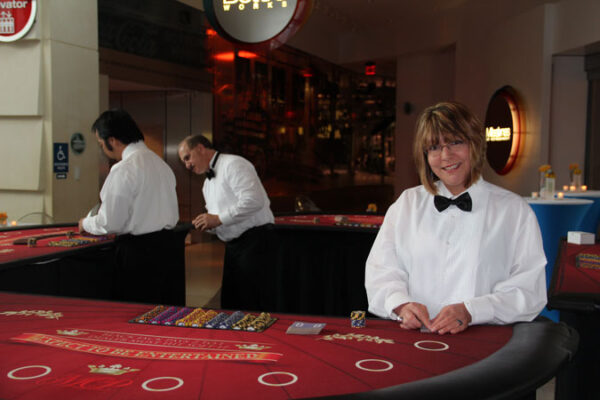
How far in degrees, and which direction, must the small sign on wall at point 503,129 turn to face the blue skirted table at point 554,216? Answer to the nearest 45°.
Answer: approximately 45° to its left

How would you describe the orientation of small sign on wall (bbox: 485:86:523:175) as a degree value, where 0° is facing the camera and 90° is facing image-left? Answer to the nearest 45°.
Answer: approximately 45°

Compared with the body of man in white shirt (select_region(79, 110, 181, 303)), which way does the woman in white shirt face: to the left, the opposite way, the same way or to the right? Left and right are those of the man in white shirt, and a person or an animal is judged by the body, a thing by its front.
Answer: to the left

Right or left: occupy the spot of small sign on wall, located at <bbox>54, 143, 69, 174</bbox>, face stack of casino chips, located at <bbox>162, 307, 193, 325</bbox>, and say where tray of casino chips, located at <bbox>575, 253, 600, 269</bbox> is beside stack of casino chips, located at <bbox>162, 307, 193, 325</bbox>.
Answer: left

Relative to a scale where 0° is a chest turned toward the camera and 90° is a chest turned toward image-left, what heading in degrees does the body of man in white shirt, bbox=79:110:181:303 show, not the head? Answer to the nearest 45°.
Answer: approximately 135°

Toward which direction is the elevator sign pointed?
toward the camera

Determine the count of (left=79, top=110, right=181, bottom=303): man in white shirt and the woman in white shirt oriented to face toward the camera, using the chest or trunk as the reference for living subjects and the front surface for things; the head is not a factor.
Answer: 1

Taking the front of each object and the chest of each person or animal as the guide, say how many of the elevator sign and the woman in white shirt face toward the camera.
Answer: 2

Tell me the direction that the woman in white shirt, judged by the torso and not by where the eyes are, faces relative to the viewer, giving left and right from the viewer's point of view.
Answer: facing the viewer

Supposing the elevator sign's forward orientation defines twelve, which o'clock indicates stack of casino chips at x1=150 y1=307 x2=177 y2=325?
The stack of casino chips is roughly at 12 o'clock from the elevator sign.

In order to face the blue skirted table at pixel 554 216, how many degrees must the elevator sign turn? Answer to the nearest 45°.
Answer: approximately 45° to its left

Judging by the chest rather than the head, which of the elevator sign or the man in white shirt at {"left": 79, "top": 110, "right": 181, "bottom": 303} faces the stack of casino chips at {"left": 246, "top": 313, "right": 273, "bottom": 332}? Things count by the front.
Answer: the elevator sign

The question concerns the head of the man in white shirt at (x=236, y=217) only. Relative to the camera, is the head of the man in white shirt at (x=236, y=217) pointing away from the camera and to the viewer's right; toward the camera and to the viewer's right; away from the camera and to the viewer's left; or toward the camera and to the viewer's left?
toward the camera and to the viewer's left

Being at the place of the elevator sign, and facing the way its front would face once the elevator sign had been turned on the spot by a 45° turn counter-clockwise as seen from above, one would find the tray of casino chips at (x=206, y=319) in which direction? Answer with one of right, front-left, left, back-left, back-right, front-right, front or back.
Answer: front-right

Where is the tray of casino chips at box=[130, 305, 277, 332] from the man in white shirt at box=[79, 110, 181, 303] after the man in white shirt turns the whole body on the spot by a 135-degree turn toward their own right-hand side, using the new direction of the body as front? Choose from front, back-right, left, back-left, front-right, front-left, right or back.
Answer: right

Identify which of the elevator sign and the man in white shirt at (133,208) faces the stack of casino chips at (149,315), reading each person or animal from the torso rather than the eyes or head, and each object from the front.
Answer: the elevator sign
